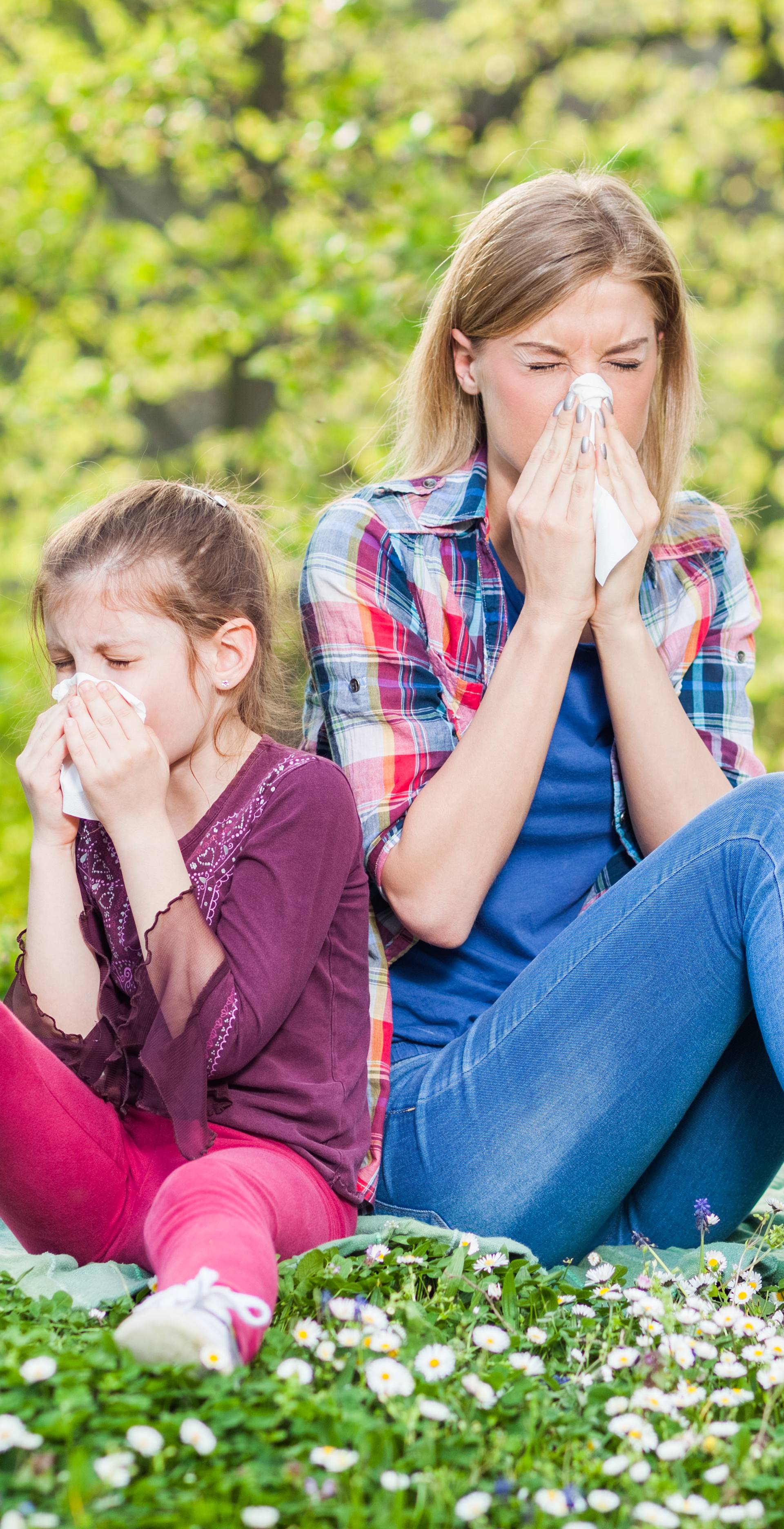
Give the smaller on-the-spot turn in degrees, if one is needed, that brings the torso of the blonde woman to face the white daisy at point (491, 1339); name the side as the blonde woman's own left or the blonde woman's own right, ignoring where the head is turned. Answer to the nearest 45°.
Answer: approximately 45° to the blonde woman's own right

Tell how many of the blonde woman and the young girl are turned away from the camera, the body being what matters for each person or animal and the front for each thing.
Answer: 0

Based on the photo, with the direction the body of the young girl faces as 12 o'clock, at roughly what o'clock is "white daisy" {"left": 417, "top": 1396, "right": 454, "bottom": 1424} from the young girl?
The white daisy is roughly at 10 o'clock from the young girl.

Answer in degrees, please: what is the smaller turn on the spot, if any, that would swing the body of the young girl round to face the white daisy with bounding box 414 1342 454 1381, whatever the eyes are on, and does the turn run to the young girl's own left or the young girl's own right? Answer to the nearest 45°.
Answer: approximately 45° to the young girl's own left

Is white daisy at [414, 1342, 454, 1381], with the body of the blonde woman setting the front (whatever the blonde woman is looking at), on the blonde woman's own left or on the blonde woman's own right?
on the blonde woman's own right

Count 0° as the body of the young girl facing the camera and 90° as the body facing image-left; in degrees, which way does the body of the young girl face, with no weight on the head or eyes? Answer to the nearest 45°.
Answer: approximately 45°
